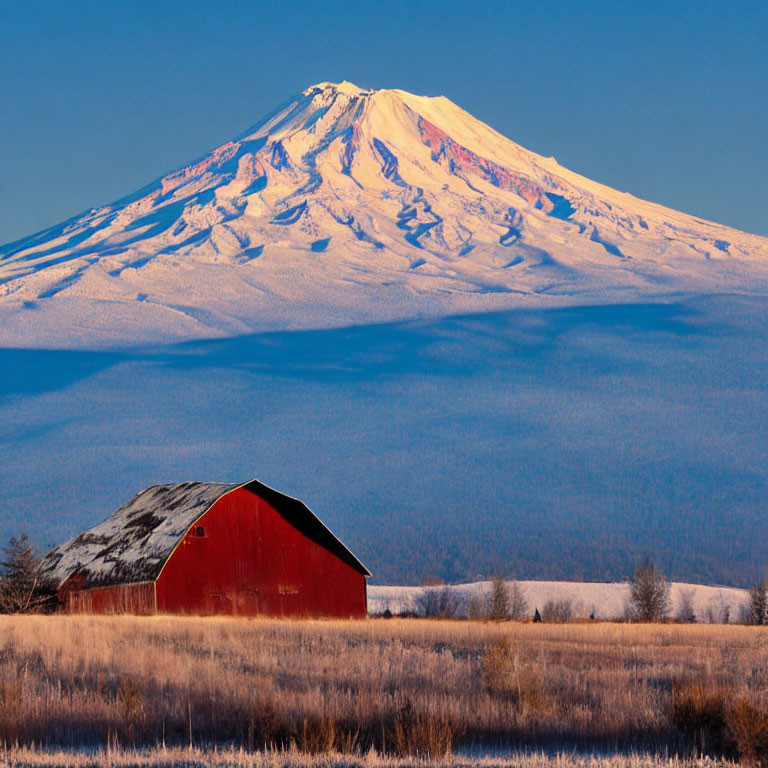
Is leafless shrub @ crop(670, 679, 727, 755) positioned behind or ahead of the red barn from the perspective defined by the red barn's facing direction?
ahead

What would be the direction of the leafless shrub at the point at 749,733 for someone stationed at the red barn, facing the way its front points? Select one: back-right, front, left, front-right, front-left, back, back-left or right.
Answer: front-right

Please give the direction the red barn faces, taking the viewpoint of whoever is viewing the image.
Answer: facing the viewer and to the right of the viewer

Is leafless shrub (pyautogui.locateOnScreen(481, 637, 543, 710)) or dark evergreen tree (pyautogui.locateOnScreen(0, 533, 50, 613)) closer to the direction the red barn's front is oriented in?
the leafless shrub

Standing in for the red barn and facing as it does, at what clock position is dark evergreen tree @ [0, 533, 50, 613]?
The dark evergreen tree is roughly at 5 o'clock from the red barn.

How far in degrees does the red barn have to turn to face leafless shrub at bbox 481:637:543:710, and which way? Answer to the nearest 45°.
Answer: approximately 45° to its right
